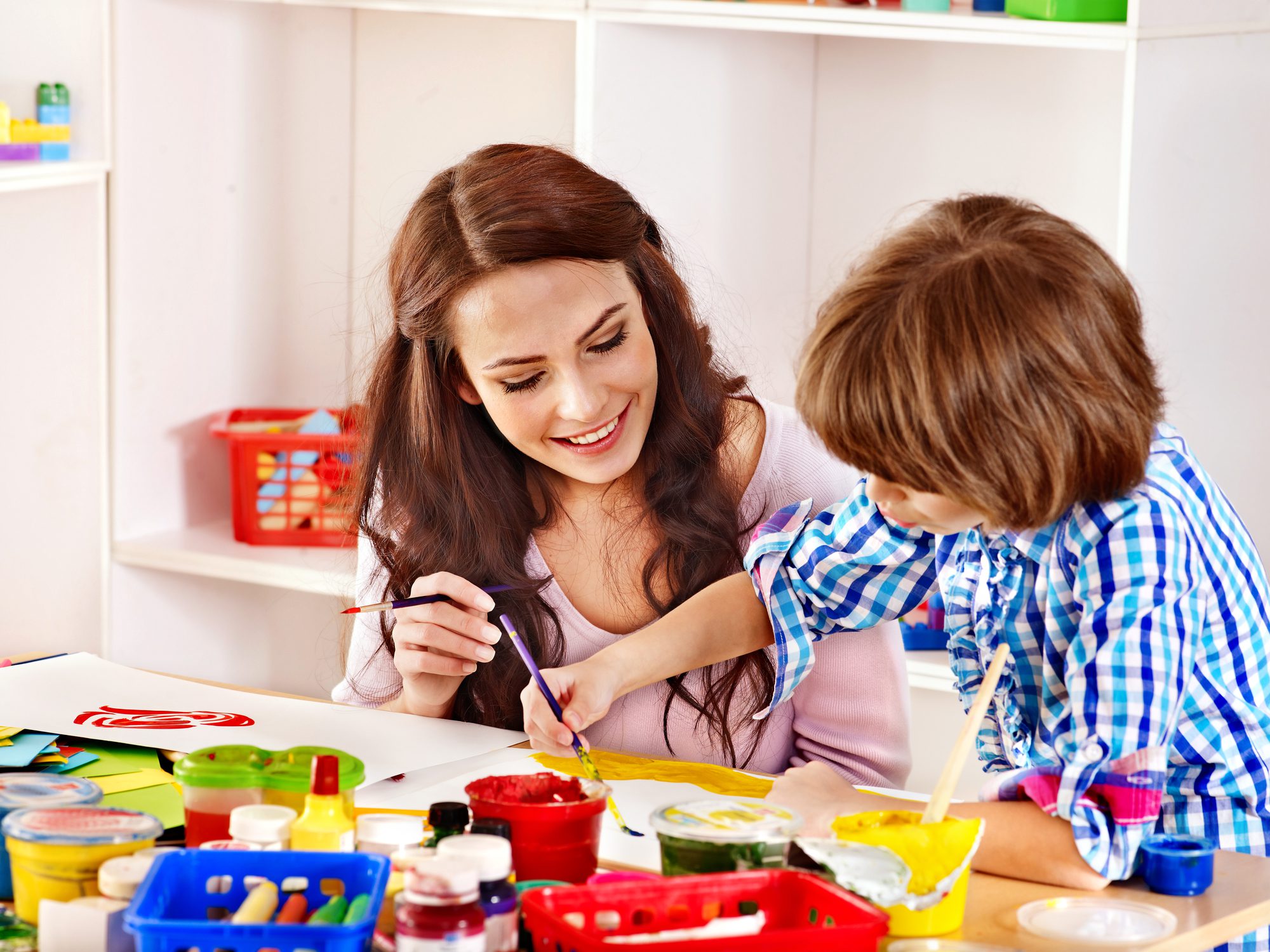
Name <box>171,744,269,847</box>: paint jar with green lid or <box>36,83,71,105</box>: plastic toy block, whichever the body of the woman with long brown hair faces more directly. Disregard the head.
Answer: the paint jar with green lid

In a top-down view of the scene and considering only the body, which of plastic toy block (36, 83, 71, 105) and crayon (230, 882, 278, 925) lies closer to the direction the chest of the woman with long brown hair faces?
the crayon

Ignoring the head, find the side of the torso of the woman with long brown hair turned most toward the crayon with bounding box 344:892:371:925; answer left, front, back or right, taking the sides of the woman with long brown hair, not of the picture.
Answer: front

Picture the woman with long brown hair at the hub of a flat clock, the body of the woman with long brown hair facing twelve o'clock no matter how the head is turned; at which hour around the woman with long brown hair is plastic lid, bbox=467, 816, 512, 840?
The plastic lid is roughly at 12 o'clock from the woman with long brown hair.

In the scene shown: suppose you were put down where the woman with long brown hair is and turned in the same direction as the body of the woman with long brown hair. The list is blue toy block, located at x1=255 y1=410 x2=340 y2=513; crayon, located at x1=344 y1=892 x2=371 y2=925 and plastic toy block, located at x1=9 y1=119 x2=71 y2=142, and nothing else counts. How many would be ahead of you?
1

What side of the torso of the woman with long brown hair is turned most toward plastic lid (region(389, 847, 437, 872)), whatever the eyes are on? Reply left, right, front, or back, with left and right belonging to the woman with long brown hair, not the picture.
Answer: front

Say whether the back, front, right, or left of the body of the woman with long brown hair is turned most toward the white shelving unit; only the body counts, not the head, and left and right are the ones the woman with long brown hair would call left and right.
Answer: back

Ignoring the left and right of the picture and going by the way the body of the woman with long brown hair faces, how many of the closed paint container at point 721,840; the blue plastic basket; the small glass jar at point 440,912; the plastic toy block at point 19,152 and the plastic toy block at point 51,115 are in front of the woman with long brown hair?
3

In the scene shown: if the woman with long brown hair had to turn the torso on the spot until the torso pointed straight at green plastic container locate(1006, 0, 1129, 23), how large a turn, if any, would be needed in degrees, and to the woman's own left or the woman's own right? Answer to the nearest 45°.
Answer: approximately 135° to the woman's own left

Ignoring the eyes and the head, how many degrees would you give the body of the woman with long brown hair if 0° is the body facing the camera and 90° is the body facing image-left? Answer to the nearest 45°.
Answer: approximately 0°

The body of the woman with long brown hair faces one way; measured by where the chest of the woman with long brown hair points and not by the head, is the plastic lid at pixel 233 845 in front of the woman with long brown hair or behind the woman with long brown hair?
in front

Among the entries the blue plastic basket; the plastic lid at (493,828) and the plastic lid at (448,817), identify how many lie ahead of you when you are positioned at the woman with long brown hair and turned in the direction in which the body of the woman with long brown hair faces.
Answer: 3

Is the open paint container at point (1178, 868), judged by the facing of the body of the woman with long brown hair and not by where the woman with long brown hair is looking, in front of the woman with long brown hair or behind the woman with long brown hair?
in front

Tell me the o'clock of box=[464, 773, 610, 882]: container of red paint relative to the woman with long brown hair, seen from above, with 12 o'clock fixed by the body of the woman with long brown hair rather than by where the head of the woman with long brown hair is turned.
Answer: The container of red paint is roughly at 12 o'clock from the woman with long brown hair.
